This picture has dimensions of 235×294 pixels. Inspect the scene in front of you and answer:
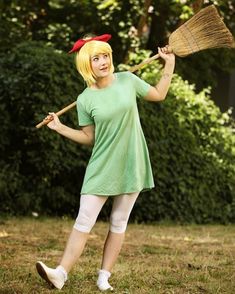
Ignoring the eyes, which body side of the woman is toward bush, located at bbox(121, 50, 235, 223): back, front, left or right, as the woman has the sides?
back

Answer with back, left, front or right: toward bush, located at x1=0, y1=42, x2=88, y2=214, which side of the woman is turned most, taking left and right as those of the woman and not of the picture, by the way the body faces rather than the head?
back

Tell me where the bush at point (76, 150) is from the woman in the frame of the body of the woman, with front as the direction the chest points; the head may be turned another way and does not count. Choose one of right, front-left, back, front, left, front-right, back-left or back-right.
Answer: back

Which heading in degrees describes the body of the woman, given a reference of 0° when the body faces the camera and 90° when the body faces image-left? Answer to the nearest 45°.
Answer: approximately 0°
